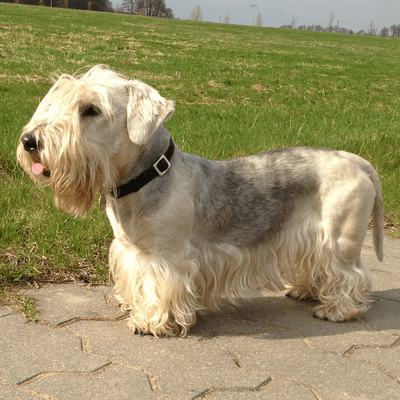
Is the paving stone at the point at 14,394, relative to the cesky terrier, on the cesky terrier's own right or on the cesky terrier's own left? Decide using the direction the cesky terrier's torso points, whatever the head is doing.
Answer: on the cesky terrier's own left

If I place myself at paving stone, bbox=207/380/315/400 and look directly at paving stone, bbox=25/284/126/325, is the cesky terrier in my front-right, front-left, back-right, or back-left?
front-right

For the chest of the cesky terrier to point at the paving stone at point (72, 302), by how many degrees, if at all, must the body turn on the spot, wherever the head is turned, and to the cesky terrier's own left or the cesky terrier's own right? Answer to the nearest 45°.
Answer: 0° — it already faces it

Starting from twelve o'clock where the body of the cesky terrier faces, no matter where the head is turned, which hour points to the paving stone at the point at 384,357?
The paving stone is roughly at 7 o'clock from the cesky terrier.

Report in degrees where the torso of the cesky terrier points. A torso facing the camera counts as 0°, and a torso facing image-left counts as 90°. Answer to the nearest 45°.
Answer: approximately 90°

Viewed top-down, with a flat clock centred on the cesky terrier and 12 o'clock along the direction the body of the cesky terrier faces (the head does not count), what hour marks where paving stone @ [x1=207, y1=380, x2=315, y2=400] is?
The paving stone is roughly at 8 o'clock from the cesky terrier.
